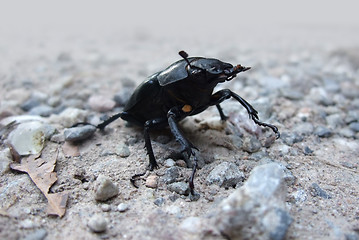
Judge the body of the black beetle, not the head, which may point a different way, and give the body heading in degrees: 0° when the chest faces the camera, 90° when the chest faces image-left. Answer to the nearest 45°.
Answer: approximately 315°

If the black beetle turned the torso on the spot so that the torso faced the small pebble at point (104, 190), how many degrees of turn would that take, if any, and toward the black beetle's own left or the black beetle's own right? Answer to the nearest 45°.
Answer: approximately 90° to the black beetle's own right

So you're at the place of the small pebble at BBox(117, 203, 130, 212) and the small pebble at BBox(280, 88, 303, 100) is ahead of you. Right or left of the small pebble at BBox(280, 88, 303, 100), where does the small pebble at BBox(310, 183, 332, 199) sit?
right

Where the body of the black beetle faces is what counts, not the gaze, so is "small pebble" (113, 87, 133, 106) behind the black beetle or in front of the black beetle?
behind

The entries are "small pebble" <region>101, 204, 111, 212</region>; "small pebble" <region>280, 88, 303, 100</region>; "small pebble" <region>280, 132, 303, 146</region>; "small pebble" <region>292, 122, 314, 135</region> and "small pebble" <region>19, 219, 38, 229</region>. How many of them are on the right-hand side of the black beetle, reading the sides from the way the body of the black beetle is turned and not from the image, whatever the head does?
2

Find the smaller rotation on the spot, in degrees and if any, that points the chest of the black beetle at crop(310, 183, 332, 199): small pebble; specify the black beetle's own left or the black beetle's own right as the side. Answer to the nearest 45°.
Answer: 0° — it already faces it

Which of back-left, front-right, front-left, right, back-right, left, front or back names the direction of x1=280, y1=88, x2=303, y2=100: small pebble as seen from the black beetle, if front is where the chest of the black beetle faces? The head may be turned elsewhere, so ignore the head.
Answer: left

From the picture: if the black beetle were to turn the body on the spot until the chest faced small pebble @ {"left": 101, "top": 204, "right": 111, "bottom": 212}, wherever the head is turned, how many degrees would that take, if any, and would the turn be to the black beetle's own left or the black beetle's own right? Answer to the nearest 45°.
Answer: approximately 90° to the black beetle's own right

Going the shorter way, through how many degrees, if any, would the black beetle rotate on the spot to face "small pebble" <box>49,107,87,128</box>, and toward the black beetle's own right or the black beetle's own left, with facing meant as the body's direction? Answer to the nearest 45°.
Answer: approximately 180°
